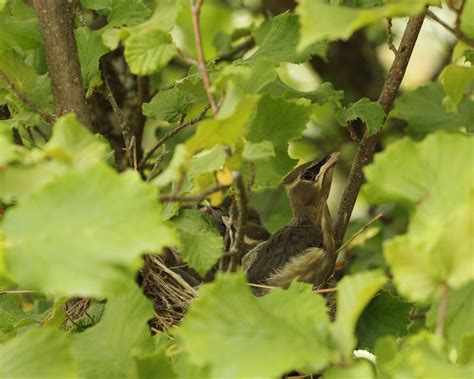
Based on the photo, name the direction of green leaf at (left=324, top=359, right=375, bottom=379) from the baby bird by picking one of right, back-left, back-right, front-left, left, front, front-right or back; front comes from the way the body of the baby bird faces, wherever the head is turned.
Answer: right

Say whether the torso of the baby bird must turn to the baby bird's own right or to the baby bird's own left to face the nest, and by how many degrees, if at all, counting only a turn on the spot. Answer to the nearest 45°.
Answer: approximately 135° to the baby bird's own right

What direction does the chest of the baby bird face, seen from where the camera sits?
to the viewer's right

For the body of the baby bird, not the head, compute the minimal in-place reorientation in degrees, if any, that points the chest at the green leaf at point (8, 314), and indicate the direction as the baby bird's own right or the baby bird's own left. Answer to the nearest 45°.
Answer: approximately 135° to the baby bird's own right
